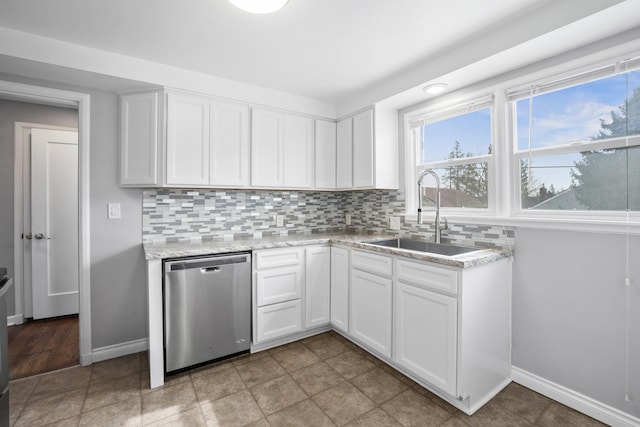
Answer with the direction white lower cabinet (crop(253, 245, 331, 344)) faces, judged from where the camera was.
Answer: facing the viewer and to the right of the viewer

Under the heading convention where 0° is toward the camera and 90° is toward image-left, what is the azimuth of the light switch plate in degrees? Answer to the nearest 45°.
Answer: approximately 0°

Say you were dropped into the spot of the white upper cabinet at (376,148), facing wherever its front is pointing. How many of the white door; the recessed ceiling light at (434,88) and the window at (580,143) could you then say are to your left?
2

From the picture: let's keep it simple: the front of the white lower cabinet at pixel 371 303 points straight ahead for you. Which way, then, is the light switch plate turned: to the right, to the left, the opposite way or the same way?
to the left

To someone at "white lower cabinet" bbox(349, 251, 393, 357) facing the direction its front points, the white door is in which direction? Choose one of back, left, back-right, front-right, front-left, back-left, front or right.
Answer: front-right

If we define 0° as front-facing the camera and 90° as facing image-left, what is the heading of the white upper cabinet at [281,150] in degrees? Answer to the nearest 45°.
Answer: approximately 315°

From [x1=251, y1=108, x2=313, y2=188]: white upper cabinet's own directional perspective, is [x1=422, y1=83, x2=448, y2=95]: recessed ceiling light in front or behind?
in front

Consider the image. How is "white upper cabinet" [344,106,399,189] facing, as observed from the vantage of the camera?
facing the viewer and to the left of the viewer

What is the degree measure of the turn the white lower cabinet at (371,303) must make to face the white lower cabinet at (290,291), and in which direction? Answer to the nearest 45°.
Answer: approximately 45° to its right

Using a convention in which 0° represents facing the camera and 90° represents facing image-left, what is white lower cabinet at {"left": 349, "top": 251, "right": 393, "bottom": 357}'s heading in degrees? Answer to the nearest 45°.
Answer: approximately 45°
